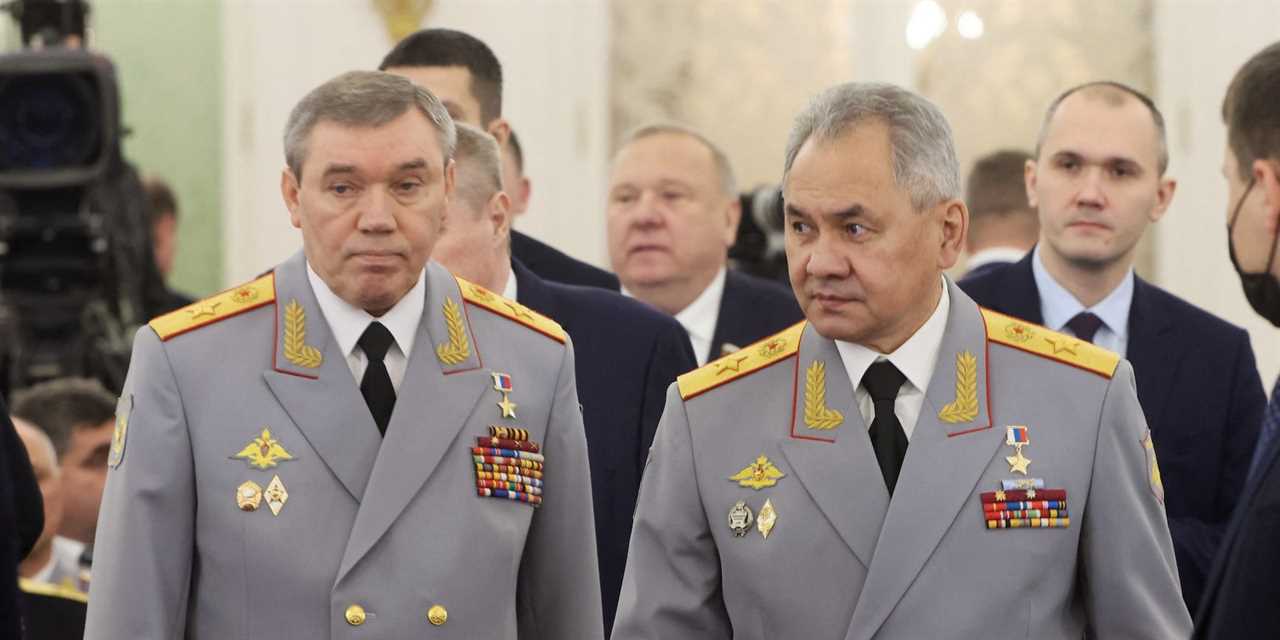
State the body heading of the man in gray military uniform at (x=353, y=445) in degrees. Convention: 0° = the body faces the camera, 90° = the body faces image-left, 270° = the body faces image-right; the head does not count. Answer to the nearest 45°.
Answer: approximately 0°

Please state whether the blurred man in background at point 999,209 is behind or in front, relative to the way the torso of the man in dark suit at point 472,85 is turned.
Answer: behind

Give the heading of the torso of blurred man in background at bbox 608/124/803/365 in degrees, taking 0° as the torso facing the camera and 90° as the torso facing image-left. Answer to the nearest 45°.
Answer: approximately 45°

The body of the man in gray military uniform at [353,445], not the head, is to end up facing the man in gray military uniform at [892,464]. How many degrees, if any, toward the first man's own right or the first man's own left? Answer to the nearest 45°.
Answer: approximately 90° to the first man's own left

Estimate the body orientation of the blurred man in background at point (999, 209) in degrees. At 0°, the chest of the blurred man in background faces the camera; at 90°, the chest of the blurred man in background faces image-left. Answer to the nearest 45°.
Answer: approximately 180°

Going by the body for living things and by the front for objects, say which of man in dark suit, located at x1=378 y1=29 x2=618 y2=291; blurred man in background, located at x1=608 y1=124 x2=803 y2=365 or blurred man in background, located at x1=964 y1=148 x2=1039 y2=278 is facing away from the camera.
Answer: blurred man in background, located at x1=964 y1=148 x2=1039 y2=278
